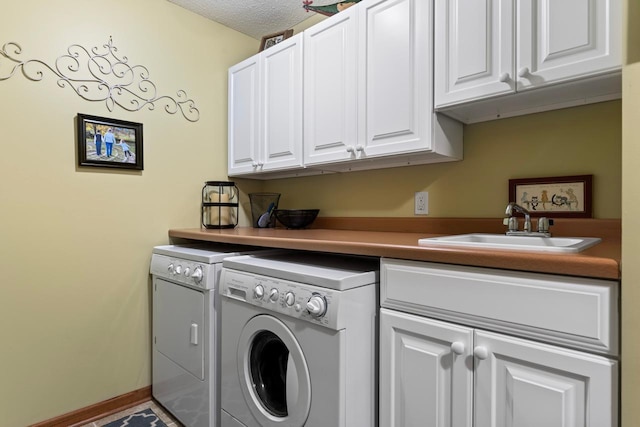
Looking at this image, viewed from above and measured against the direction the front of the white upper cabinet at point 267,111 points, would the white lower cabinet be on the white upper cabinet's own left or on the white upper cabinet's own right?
on the white upper cabinet's own left

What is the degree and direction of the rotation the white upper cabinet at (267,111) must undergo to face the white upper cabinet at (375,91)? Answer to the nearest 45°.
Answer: approximately 90° to its left

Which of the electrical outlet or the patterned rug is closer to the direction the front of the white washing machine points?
the patterned rug

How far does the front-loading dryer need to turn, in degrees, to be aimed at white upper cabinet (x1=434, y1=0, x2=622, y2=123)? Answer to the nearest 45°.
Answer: approximately 90° to its left

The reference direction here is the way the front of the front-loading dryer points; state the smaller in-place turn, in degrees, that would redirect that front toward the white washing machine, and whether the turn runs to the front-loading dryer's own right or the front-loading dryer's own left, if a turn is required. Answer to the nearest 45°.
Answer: approximately 90° to the front-loading dryer's own left

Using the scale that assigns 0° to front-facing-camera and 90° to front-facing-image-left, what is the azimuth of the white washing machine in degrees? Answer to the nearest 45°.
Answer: approximately 45°

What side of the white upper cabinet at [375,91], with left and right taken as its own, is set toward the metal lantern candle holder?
right

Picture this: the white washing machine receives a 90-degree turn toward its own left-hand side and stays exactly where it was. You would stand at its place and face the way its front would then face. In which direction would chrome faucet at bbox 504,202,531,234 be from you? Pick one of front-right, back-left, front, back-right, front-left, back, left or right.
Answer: front-left
